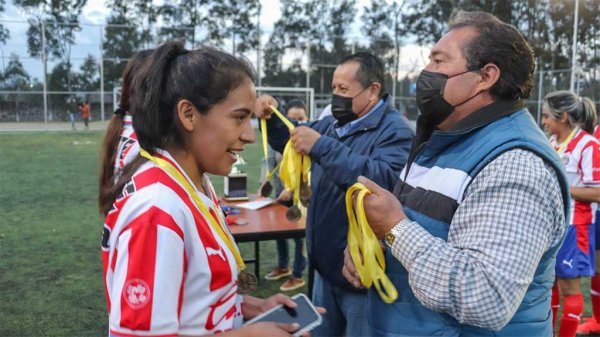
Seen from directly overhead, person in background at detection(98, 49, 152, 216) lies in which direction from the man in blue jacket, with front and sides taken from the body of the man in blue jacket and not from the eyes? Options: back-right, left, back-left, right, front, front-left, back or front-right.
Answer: front-right

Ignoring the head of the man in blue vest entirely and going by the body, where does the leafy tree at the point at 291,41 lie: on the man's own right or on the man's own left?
on the man's own right

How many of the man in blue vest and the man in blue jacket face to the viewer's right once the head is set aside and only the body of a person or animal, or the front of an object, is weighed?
0

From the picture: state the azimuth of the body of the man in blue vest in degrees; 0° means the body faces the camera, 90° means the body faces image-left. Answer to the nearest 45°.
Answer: approximately 90°

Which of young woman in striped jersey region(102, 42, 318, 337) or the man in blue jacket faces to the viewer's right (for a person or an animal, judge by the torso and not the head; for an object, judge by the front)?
the young woman in striped jersey

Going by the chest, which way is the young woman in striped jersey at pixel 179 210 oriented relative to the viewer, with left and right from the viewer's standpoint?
facing to the right of the viewer

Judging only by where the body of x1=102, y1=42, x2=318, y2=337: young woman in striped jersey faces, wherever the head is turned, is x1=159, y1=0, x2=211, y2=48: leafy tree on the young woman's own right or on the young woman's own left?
on the young woman's own left

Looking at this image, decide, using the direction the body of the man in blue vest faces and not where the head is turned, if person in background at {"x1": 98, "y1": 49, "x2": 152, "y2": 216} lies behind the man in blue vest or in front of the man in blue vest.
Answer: in front

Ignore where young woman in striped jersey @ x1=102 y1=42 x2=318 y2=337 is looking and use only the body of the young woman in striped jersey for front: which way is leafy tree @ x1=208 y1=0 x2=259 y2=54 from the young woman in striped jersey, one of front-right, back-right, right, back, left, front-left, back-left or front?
left

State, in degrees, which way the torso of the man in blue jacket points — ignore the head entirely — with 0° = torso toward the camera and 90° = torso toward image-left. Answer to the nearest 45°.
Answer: approximately 45°

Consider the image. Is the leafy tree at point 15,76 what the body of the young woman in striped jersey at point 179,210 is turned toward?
no

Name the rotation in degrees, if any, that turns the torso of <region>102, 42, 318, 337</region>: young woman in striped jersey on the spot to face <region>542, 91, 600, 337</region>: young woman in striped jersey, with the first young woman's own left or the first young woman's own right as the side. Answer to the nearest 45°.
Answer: approximately 45° to the first young woman's own left

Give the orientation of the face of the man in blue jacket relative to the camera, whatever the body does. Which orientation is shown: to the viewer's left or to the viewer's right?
to the viewer's left

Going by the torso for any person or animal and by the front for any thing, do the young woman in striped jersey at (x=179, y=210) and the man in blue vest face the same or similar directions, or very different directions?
very different directions

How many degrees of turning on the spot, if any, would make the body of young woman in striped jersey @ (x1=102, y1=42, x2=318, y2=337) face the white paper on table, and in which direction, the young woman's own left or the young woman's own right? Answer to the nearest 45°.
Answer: approximately 90° to the young woman's own left
